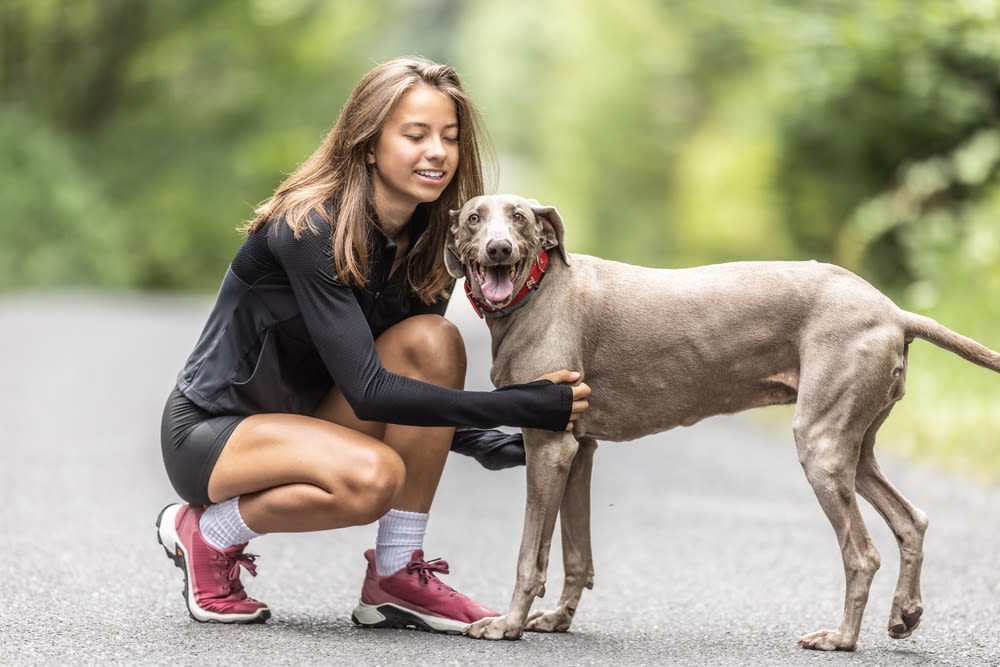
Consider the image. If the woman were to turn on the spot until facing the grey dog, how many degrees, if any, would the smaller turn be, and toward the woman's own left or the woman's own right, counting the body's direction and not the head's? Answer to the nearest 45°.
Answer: approximately 45° to the woman's own left

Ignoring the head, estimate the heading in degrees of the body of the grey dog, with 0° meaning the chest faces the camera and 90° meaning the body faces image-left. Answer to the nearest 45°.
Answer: approximately 90°

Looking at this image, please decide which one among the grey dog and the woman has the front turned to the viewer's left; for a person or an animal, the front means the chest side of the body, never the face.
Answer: the grey dog

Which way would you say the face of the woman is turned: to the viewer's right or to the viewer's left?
to the viewer's right

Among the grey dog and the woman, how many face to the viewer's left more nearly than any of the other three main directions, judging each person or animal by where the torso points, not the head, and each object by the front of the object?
1

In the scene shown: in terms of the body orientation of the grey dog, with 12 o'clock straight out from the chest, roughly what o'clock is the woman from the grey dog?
The woman is roughly at 12 o'clock from the grey dog.
